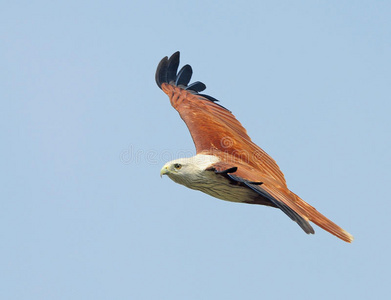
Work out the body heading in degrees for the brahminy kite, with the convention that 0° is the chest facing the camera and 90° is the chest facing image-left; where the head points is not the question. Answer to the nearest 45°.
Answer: approximately 90°
